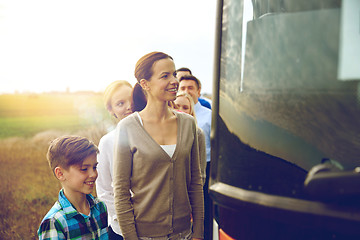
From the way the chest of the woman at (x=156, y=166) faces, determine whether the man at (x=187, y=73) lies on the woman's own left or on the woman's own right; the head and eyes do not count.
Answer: on the woman's own left

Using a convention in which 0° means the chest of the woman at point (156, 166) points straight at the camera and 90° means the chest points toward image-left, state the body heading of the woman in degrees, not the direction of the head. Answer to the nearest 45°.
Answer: approximately 315°

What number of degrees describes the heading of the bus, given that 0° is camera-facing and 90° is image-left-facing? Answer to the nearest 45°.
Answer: approximately 0°

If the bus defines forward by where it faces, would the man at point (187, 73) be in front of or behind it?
behind

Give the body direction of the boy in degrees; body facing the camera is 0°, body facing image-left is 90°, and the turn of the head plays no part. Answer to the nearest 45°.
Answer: approximately 315°

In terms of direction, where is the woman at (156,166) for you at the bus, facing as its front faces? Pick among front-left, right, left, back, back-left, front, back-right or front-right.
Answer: back-right
